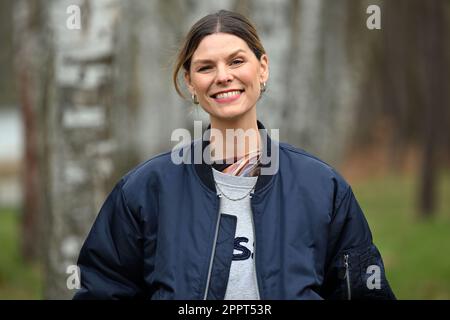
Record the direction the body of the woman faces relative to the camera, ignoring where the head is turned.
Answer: toward the camera
